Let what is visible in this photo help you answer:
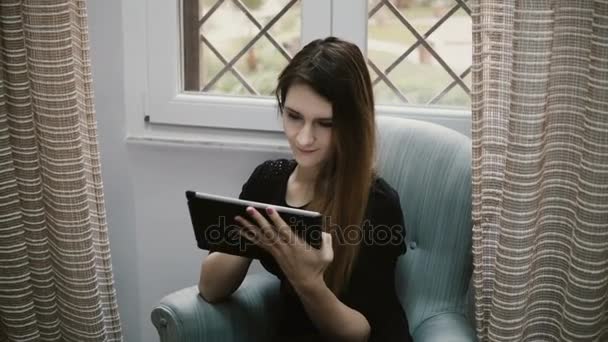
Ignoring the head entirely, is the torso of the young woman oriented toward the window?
no

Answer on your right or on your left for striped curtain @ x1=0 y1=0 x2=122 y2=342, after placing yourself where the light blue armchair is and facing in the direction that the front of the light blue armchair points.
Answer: on your right

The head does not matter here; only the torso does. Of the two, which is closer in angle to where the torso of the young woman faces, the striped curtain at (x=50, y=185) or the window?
the striped curtain

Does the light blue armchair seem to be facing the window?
no

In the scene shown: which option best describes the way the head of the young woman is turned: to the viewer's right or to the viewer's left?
to the viewer's left

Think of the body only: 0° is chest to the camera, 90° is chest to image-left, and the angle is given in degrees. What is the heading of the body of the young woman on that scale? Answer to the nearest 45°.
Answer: approximately 45°

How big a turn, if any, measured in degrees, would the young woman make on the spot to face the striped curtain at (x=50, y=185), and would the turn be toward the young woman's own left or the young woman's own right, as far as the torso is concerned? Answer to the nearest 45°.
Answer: approximately 45° to the young woman's own right

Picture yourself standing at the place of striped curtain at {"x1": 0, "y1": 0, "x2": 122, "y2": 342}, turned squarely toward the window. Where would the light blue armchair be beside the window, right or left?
right

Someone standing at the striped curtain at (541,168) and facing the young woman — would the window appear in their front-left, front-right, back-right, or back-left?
front-right
